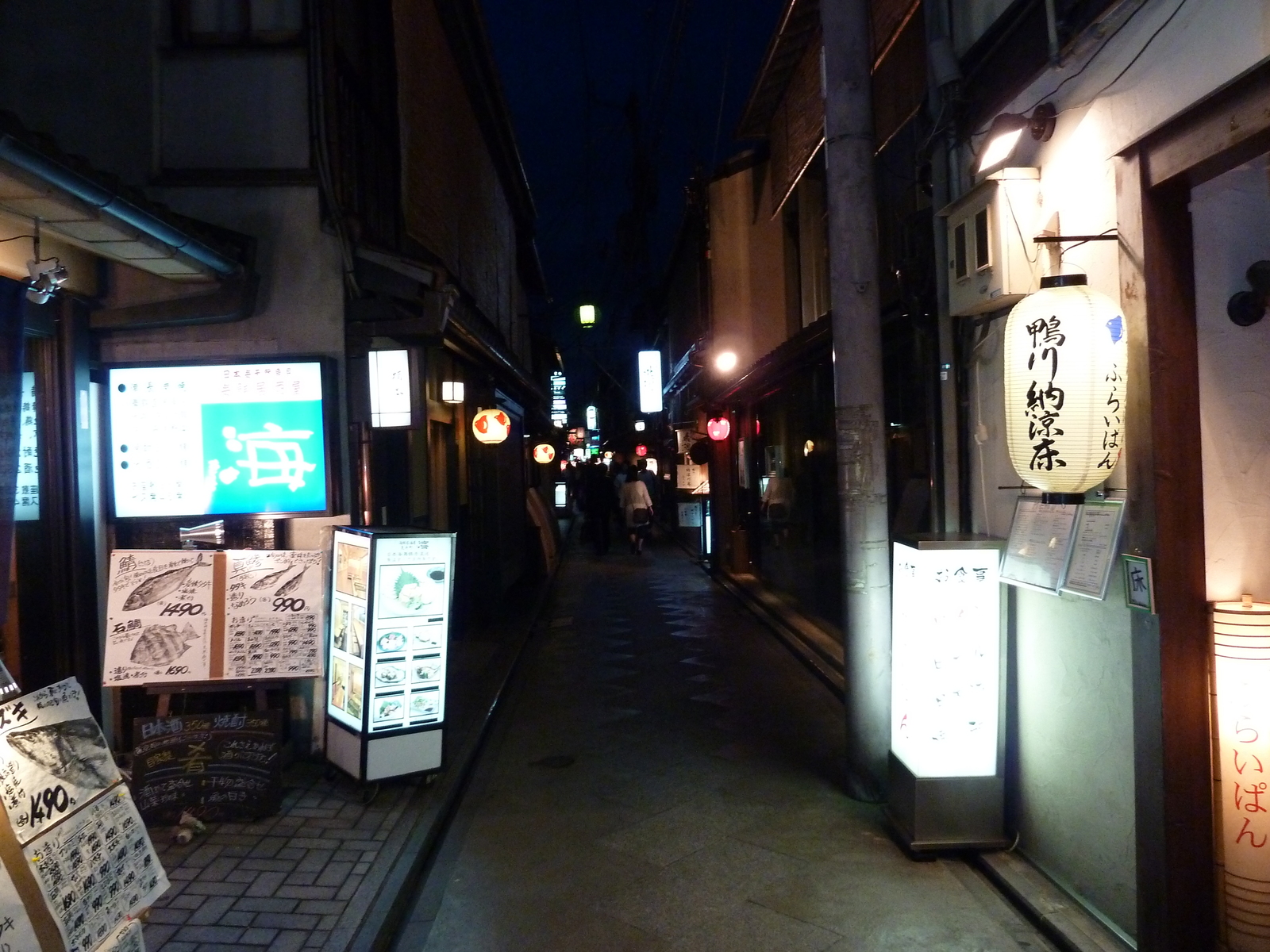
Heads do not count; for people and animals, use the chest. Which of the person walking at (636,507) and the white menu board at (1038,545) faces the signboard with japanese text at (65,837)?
the white menu board

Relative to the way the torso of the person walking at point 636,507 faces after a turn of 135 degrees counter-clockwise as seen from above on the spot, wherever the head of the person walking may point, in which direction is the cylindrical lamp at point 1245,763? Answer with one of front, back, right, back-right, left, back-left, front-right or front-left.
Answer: front-left

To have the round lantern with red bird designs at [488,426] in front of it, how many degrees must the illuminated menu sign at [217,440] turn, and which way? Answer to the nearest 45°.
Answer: approximately 135° to its left

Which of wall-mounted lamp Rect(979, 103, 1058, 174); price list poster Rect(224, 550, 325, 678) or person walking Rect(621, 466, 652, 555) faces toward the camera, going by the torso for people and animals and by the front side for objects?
the price list poster

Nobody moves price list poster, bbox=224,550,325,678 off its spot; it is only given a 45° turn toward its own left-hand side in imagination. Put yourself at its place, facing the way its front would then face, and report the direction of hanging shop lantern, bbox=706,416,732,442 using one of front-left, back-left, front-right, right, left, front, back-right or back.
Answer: left

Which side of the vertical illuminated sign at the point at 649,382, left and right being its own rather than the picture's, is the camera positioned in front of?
front

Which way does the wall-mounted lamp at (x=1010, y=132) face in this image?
to the viewer's left

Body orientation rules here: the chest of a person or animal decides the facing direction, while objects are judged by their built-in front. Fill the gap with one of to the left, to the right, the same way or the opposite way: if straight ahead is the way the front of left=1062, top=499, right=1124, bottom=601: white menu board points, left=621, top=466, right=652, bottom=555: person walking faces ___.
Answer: to the right

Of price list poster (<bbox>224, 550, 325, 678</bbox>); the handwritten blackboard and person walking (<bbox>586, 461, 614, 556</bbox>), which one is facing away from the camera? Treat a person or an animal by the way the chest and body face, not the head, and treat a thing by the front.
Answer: the person walking

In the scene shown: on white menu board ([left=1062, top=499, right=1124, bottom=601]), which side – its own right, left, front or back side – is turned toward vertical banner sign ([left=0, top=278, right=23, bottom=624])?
front

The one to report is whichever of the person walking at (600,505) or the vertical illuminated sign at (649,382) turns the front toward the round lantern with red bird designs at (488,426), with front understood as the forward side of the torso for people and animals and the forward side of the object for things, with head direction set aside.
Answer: the vertical illuminated sign

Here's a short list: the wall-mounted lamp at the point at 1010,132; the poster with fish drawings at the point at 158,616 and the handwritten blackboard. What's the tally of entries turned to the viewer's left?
1

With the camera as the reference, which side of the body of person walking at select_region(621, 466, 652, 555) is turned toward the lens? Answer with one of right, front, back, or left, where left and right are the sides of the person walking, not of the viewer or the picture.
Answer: back

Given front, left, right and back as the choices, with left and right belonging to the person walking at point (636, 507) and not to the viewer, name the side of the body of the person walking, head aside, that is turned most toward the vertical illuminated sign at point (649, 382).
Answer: front

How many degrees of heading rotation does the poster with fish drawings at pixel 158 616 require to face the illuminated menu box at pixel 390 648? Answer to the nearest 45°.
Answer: approximately 45° to its left
